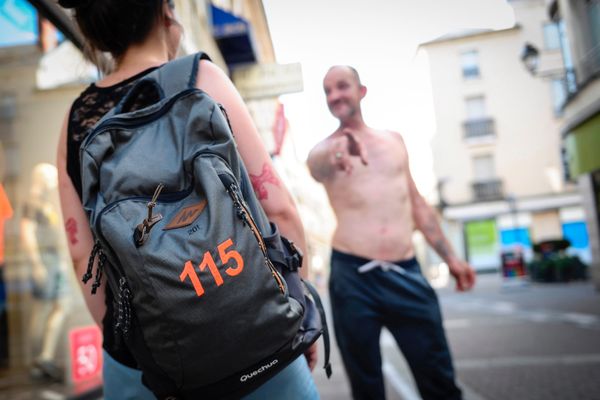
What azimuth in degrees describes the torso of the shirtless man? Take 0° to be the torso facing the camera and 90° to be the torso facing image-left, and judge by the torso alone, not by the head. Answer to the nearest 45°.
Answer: approximately 0°

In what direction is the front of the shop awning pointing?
to the viewer's right

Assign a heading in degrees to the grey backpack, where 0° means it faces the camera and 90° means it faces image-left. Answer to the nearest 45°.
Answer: approximately 0°

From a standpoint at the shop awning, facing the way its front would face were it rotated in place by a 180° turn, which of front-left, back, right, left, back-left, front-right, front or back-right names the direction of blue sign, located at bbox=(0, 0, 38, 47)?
front-left

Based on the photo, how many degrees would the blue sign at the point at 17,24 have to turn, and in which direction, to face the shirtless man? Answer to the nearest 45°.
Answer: approximately 45° to its left

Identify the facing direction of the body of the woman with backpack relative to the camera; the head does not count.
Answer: away from the camera

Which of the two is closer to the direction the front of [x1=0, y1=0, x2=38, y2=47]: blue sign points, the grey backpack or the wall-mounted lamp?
the grey backpack

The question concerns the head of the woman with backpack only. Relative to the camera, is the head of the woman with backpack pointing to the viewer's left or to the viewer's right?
to the viewer's right

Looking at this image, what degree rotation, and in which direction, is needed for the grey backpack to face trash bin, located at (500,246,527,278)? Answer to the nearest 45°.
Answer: approximately 135° to its left

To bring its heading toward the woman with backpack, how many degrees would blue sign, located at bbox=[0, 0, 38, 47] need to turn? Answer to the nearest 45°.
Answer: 0° — it already faces them
